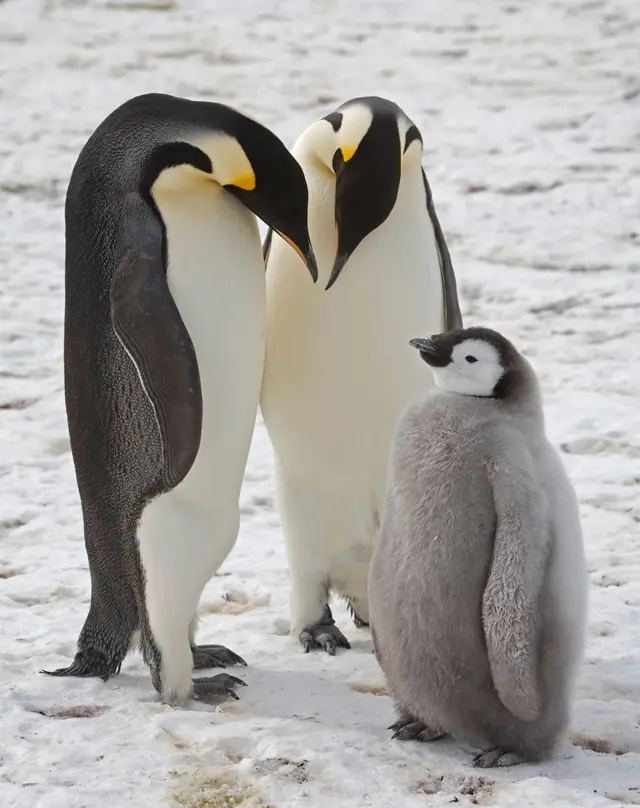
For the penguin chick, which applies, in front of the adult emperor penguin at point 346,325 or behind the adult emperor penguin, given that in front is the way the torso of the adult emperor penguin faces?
in front

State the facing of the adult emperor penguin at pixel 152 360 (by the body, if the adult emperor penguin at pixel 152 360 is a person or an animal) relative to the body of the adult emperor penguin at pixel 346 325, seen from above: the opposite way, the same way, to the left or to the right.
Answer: to the left

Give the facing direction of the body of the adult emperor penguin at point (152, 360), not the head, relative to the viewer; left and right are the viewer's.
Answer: facing to the right of the viewer

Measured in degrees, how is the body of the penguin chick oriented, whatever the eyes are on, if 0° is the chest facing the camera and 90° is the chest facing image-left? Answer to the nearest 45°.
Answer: approximately 45°

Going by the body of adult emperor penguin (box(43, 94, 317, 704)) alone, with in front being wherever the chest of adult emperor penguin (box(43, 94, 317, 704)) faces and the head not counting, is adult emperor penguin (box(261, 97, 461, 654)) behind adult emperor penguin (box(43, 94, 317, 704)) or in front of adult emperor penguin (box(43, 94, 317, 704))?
in front

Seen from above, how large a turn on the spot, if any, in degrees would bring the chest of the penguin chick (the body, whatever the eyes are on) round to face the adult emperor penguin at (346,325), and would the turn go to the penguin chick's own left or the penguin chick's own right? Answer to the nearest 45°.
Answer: approximately 135° to the penguin chick's own right

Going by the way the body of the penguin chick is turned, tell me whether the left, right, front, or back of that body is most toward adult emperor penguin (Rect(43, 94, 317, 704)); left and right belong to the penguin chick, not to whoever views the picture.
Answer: right

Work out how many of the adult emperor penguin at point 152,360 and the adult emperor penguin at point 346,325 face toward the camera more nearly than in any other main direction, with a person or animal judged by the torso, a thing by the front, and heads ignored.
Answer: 1

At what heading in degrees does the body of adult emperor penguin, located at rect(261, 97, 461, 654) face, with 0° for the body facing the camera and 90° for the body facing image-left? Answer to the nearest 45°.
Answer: approximately 0°

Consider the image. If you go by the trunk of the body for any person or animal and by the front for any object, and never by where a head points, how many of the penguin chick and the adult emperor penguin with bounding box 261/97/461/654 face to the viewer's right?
0

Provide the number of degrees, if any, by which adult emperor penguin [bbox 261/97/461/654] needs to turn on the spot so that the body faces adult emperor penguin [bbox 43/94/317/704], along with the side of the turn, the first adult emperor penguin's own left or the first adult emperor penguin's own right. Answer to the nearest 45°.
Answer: approximately 45° to the first adult emperor penguin's own right
